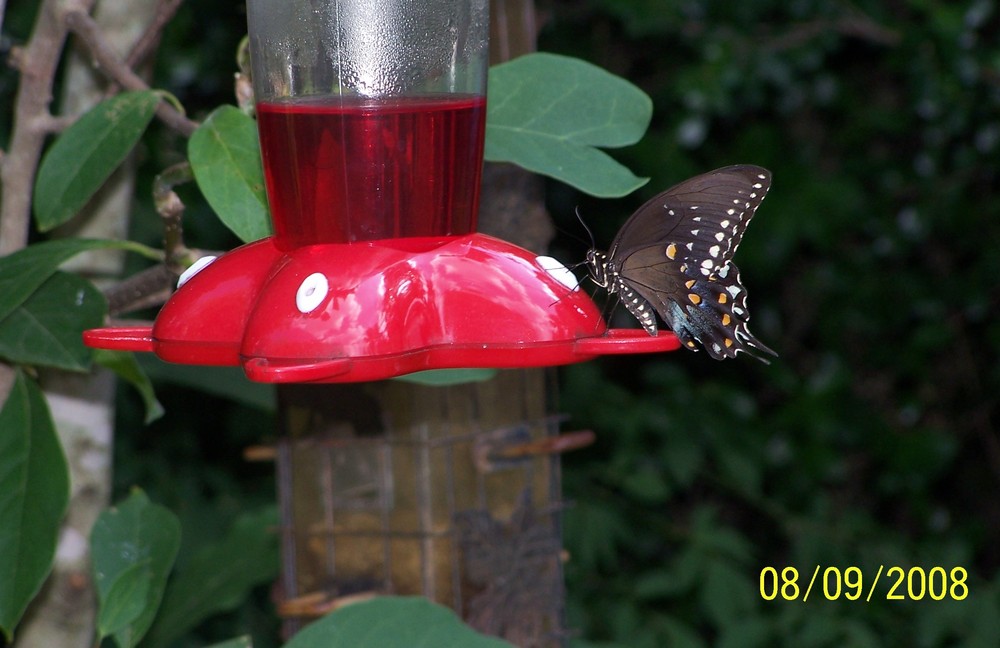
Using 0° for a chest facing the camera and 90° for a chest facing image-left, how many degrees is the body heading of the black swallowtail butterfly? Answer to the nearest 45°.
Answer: approximately 90°
